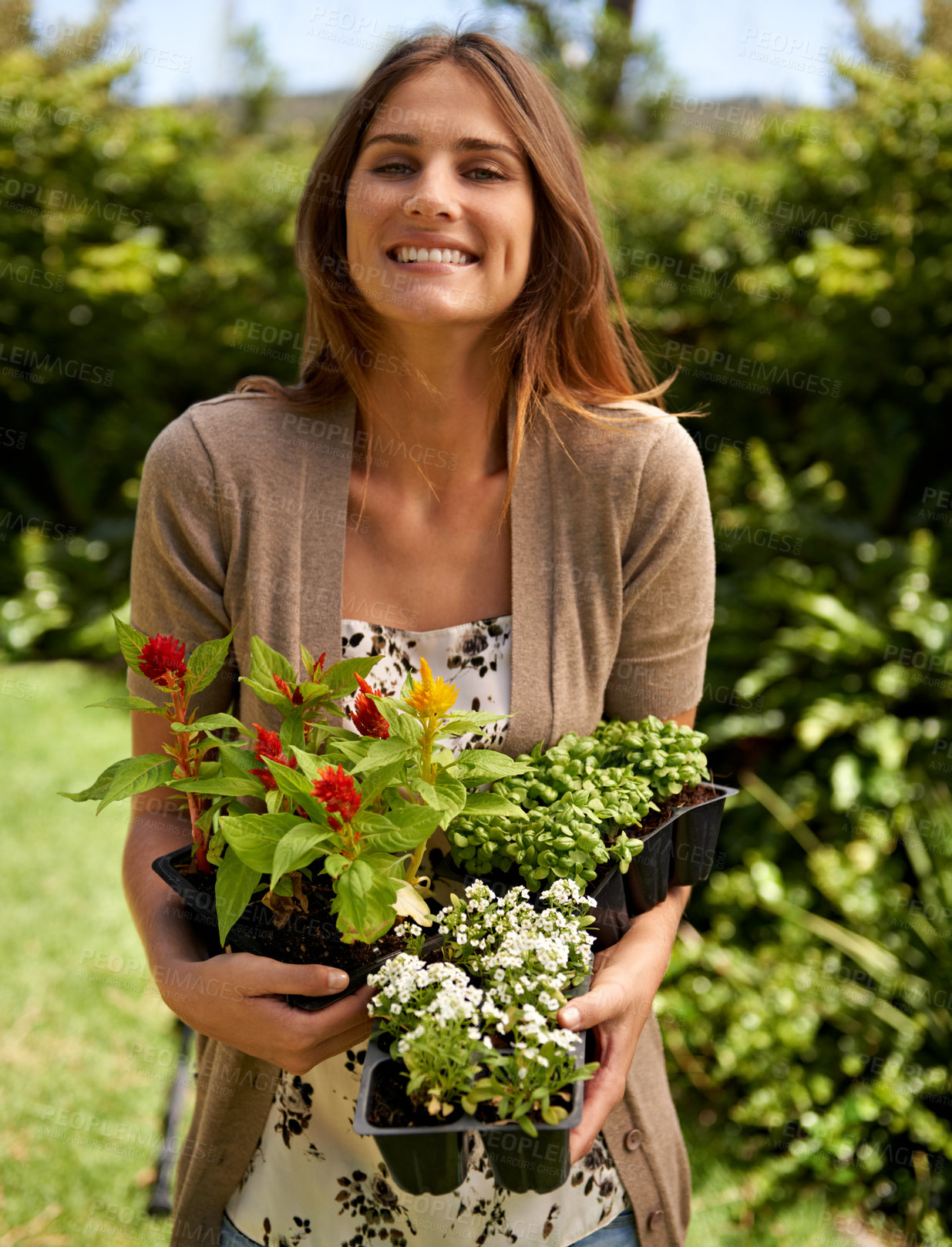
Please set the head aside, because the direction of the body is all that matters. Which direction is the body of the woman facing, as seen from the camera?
toward the camera
